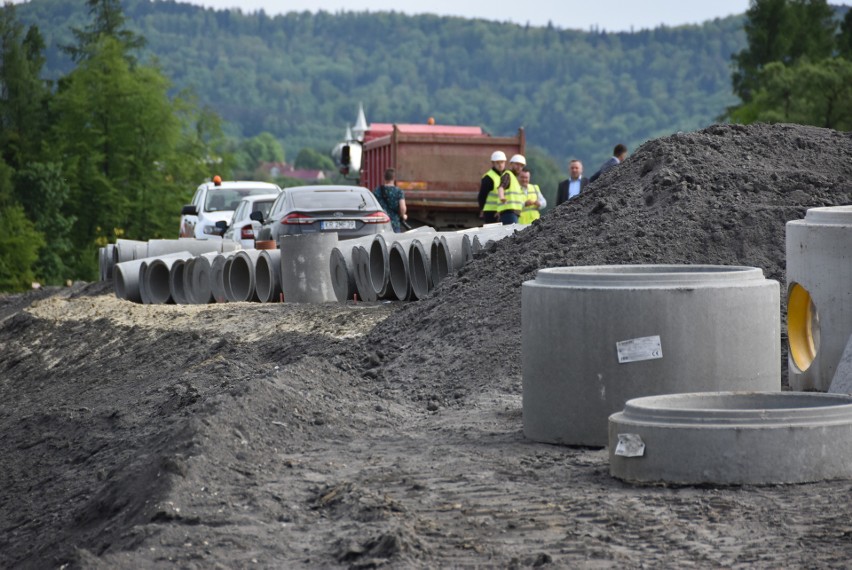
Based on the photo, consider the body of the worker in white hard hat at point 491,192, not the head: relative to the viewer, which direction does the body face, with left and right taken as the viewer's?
facing the viewer and to the right of the viewer

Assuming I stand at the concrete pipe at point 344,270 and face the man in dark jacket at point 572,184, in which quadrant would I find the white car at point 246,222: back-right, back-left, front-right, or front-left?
front-left

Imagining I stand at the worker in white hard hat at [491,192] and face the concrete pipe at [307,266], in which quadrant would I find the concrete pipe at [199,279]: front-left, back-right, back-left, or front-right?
front-right

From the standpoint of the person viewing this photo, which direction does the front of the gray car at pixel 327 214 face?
facing away from the viewer

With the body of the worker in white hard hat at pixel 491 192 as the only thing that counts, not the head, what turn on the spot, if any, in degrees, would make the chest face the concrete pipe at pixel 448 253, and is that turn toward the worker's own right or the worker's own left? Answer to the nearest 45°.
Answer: approximately 45° to the worker's own right

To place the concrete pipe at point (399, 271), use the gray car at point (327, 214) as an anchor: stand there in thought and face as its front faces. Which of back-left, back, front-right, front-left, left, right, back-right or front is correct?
back

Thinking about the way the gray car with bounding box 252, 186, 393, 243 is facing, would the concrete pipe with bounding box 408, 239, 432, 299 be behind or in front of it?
behind

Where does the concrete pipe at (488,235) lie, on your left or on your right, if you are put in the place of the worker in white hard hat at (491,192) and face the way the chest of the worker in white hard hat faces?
on your right

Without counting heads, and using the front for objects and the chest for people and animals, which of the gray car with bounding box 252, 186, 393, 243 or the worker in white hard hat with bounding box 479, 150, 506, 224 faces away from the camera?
the gray car

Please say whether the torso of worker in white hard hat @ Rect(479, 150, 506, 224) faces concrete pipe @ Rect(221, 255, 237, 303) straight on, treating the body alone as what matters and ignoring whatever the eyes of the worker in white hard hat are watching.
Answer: no

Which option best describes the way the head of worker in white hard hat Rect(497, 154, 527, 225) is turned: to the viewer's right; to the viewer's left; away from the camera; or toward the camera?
toward the camera

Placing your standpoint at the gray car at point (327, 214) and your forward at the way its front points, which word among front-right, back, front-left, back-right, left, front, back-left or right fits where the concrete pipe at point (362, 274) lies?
back

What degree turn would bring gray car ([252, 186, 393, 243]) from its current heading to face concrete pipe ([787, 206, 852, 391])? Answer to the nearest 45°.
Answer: approximately 180°

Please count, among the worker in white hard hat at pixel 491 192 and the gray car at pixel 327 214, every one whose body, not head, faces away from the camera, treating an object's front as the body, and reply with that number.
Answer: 1
